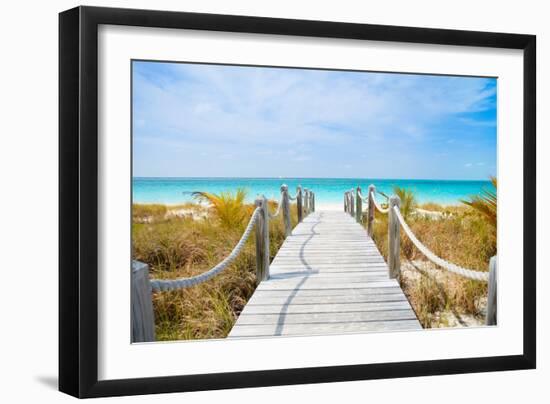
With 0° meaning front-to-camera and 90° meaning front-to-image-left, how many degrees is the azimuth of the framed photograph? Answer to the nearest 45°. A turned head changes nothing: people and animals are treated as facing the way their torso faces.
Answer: approximately 315°
